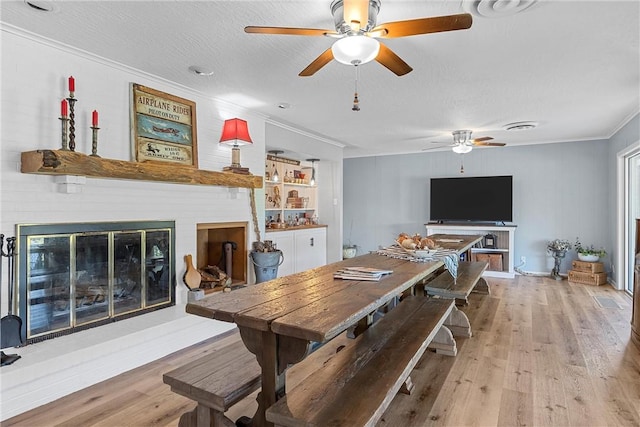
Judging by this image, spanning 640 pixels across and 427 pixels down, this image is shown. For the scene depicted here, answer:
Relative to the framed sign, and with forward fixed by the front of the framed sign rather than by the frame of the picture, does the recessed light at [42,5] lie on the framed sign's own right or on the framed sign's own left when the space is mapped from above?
on the framed sign's own right

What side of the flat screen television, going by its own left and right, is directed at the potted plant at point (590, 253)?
left

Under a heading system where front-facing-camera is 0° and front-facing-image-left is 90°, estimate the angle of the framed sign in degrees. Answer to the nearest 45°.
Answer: approximately 315°

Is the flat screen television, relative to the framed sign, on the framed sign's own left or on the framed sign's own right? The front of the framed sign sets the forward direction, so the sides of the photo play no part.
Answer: on the framed sign's own left

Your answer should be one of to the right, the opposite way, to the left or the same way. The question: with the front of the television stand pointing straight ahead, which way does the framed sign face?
to the left

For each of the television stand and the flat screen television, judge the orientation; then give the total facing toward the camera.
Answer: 2

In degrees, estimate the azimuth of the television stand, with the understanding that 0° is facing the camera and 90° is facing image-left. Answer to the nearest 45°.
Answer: approximately 0°

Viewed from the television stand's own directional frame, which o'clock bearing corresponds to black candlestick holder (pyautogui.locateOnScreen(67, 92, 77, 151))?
The black candlestick holder is roughly at 1 o'clock from the television stand.

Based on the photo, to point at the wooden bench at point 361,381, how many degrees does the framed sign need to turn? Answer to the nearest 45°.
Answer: approximately 45° to its right

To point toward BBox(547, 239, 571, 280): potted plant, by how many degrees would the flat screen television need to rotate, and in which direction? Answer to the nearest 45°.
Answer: approximately 90° to its left

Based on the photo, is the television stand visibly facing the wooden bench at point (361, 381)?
yes

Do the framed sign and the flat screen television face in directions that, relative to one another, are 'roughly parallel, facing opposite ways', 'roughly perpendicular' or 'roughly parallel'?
roughly perpendicular
